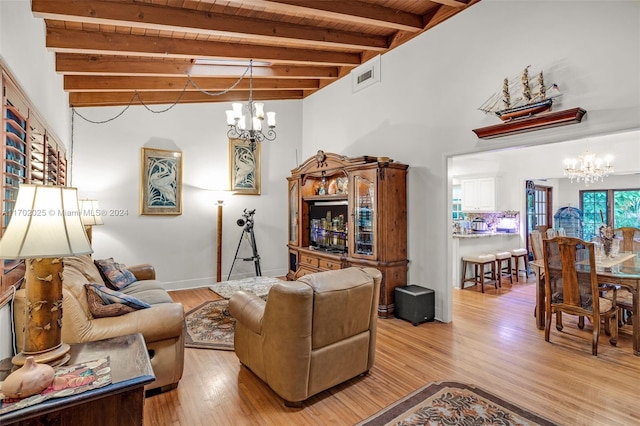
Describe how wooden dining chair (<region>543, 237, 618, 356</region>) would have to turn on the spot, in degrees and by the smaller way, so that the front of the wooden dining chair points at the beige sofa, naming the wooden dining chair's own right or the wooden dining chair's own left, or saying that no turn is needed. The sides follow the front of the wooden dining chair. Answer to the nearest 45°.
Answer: approximately 180°

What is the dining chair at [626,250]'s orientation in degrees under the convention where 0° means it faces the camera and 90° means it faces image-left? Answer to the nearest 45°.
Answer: approximately 45°

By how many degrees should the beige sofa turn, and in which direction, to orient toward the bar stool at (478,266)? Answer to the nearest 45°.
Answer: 0° — it already faces it

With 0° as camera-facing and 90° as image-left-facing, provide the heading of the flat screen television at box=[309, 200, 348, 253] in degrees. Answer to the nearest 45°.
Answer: approximately 45°

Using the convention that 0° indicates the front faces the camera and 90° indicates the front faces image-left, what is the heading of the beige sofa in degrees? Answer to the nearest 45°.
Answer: approximately 270°

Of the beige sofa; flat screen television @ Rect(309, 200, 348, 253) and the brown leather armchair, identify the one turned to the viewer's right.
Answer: the beige sofa

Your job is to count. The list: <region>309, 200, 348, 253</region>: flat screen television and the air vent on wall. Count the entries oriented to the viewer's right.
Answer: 0

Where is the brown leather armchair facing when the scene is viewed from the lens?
facing away from the viewer and to the left of the viewer

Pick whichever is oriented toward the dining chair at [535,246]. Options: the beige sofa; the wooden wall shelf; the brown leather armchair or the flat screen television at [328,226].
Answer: the beige sofa

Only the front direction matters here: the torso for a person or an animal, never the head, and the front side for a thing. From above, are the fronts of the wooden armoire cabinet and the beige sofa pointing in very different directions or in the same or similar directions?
very different directions

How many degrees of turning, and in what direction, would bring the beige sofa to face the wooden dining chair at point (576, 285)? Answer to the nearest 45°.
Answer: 0° — it already faces it

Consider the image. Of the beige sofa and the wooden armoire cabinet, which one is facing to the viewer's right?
the beige sofa

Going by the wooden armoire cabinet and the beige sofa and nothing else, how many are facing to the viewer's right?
1

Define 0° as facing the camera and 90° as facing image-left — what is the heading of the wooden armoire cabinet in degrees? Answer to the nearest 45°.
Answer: approximately 45°
